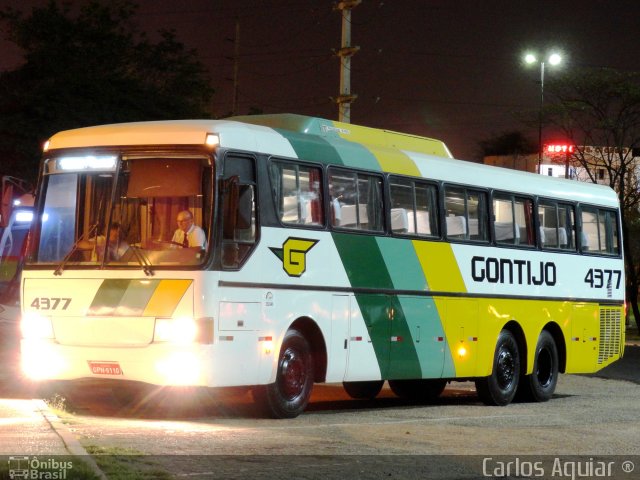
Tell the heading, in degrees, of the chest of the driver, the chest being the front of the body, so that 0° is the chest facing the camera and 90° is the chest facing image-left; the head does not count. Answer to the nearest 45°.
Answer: approximately 45°

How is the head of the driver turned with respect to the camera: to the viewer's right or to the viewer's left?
to the viewer's left

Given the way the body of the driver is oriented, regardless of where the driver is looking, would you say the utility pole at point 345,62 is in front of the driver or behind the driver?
behind

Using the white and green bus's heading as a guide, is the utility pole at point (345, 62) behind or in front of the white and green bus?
behind

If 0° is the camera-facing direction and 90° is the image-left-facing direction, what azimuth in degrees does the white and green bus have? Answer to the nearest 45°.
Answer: approximately 45°
